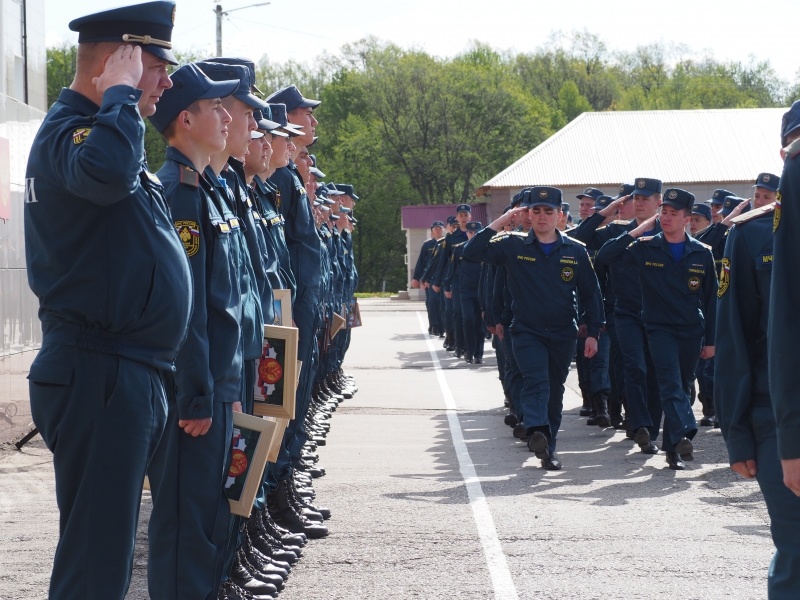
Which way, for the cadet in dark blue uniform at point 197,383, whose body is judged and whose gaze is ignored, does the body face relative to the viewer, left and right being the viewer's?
facing to the right of the viewer

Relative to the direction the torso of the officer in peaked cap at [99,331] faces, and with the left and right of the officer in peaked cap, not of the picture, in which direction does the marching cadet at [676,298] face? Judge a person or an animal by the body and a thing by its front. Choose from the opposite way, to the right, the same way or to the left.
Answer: to the right

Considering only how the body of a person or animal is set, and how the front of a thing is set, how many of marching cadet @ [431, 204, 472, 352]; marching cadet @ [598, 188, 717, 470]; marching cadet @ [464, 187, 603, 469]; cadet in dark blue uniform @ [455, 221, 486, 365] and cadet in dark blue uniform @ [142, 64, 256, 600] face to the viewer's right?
1

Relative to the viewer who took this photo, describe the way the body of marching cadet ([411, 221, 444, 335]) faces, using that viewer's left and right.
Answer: facing the viewer and to the right of the viewer

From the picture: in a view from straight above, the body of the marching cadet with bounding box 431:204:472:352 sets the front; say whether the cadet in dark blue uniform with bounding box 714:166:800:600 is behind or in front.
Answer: in front

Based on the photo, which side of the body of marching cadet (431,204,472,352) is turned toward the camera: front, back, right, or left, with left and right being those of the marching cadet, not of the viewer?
front

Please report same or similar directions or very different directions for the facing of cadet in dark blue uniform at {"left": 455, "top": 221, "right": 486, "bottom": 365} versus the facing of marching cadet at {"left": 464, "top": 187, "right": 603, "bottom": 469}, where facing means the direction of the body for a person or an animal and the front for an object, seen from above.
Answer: same or similar directions

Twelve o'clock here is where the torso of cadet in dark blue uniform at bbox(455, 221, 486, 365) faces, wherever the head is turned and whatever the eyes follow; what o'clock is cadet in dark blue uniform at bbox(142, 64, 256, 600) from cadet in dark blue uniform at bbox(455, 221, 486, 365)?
cadet in dark blue uniform at bbox(142, 64, 256, 600) is roughly at 12 o'clock from cadet in dark blue uniform at bbox(455, 221, 486, 365).

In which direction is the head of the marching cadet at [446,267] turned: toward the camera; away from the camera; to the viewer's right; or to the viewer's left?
toward the camera

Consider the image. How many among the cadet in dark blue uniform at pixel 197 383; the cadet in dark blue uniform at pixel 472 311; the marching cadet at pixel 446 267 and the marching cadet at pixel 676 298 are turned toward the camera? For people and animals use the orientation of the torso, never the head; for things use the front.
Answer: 3

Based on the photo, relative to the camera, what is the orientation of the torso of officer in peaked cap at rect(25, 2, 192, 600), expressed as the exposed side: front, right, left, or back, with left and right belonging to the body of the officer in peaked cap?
right

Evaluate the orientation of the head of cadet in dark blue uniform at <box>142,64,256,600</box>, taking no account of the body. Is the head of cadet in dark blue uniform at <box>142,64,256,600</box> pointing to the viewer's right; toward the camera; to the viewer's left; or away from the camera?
to the viewer's right

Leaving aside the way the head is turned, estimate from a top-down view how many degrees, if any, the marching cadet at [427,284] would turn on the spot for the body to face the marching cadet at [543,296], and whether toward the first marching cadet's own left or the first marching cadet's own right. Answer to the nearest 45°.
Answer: approximately 45° to the first marching cadet's own right

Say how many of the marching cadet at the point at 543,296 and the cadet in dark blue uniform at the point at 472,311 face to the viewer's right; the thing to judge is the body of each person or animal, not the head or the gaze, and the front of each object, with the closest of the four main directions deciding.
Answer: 0

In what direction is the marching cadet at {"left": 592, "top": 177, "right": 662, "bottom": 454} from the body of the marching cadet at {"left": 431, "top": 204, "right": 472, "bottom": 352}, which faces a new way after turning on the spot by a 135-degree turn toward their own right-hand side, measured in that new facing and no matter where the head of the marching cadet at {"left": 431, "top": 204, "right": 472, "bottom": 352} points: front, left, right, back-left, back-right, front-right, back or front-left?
back-left

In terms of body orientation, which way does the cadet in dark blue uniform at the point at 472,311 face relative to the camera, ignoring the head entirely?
toward the camera

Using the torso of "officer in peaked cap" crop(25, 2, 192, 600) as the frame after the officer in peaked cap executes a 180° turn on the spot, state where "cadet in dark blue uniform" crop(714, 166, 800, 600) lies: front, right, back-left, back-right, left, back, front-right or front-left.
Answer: back
